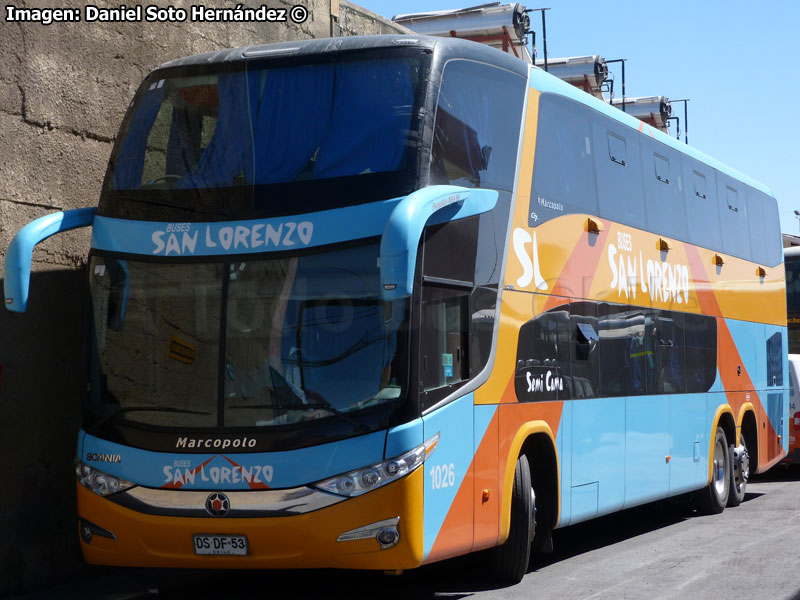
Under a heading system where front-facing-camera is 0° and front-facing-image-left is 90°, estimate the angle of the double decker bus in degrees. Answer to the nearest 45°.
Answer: approximately 45°
